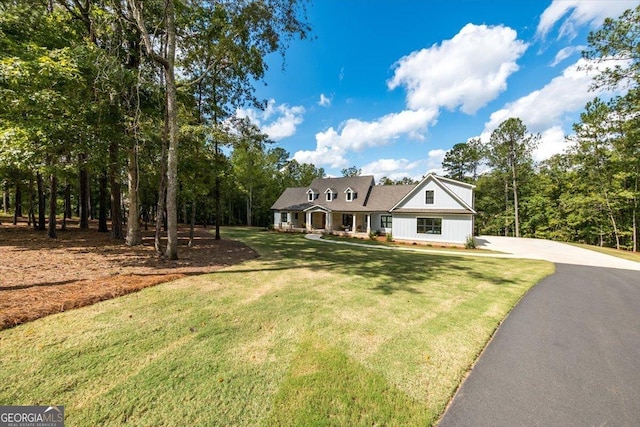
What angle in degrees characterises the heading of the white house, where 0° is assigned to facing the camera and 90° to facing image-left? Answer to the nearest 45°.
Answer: approximately 0°
